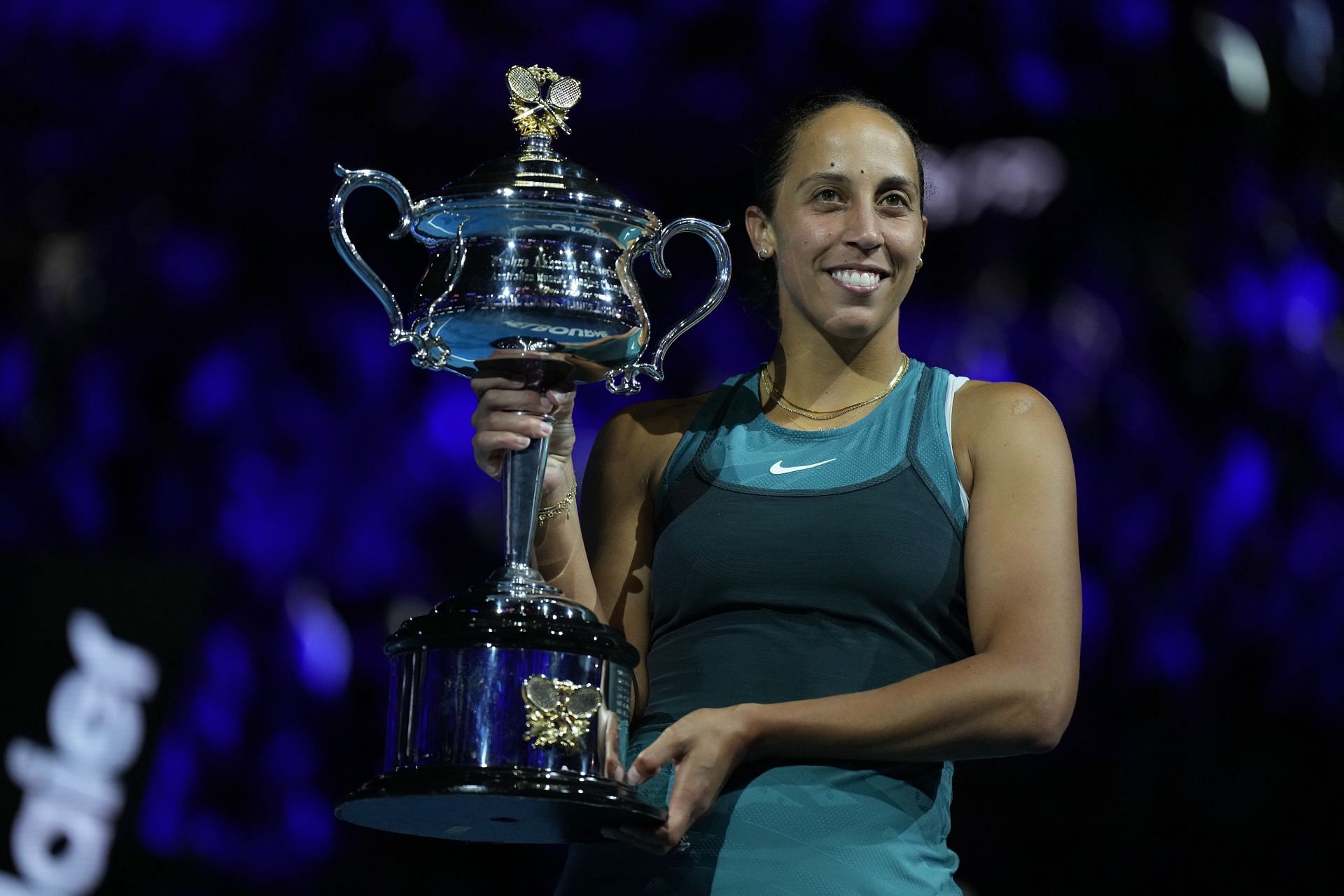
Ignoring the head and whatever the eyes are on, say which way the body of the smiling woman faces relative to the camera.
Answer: toward the camera

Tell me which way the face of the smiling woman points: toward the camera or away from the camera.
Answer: toward the camera
